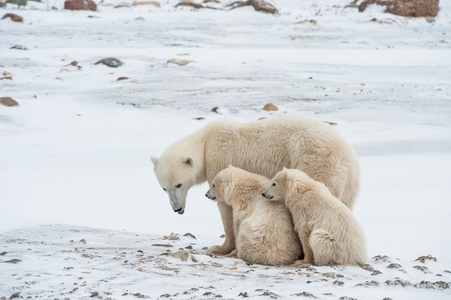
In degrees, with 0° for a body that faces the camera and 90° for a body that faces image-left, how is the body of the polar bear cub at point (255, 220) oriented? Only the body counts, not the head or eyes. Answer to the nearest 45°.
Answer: approximately 135°

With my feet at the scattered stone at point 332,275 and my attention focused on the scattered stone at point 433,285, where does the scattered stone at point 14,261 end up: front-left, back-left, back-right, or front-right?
back-right

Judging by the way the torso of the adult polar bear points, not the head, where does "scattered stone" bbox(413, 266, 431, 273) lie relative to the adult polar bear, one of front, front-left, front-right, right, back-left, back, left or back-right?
back-left

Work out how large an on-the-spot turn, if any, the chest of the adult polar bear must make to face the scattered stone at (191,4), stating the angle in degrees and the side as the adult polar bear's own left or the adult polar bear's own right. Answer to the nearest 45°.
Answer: approximately 90° to the adult polar bear's own right

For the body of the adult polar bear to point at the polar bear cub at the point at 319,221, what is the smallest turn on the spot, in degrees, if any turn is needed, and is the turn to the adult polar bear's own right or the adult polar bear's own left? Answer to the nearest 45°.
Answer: approximately 135° to the adult polar bear's own left

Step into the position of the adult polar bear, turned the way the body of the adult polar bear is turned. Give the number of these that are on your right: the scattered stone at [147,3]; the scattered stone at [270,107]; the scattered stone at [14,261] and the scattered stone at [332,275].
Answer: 2

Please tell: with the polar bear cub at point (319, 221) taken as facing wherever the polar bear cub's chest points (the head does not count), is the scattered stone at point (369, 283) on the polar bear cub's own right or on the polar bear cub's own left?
on the polar bear cub's own left

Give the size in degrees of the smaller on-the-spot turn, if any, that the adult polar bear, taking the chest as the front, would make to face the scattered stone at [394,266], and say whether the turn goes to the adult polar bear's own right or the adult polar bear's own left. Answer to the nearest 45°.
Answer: approximately 135° to the adult polar bear's own left

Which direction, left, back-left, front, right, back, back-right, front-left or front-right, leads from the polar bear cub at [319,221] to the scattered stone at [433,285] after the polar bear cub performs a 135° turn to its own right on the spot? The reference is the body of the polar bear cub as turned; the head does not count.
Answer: right

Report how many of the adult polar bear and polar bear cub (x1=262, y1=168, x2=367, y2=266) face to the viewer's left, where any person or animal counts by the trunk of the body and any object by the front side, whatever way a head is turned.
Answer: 2

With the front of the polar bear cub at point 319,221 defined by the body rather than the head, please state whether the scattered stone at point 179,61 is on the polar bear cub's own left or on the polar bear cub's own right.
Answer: on the polar bear cub's own right

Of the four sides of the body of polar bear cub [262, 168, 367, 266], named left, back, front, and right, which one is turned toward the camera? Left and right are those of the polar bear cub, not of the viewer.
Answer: left

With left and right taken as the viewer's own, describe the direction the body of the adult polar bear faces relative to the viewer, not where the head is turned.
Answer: facing to the left of the viewer
